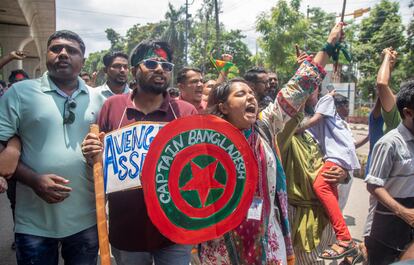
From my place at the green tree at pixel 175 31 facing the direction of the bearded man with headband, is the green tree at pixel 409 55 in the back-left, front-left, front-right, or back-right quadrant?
front-left

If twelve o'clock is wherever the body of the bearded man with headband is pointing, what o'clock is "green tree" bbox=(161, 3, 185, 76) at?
The green tree is roughly at 6 o'clock from the bearded man with headband.

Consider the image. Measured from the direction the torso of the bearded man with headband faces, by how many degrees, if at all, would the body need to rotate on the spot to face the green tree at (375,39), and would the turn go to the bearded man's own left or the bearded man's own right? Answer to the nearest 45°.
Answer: approximately 135° to the bearded man's own left

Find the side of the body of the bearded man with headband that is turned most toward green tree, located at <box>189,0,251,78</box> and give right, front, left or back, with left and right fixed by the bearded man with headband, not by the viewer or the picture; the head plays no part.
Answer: back

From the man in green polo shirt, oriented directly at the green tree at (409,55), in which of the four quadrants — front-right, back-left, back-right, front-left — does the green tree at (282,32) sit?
front-left

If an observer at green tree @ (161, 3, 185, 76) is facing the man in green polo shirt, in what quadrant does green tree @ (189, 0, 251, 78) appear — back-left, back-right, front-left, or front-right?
back-left

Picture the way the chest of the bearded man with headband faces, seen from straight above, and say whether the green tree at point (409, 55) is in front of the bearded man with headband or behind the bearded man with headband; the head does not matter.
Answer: behind

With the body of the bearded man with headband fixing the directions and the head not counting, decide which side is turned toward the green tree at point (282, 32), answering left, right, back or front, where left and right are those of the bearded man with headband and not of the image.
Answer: back

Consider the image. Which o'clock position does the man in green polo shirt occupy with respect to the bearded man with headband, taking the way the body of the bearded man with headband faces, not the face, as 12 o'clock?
The man in green polo shirt is roughly at 3 o'clock from the bearded man with headband.

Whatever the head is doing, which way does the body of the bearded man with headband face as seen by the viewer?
toward the camera
